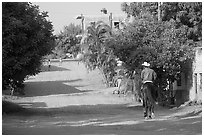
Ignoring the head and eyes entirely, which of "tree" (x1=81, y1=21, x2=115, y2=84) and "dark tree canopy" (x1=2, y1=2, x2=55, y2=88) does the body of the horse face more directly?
the tree

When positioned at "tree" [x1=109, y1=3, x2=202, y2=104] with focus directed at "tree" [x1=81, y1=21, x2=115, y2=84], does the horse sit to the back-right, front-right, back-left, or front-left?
back-left

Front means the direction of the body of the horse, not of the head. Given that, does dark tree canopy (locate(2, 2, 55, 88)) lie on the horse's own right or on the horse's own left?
on the horse's own left

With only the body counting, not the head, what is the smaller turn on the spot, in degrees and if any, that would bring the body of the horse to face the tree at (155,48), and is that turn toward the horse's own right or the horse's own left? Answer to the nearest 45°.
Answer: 0° — it already faces it

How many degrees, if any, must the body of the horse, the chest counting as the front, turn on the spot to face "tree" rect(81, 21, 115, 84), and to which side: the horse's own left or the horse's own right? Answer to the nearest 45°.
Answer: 0° — it already faces it

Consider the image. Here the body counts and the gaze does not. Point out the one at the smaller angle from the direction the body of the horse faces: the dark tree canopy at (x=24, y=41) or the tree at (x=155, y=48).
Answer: the tree

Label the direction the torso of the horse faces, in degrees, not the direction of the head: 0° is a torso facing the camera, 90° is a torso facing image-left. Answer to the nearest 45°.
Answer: approximately 180°
